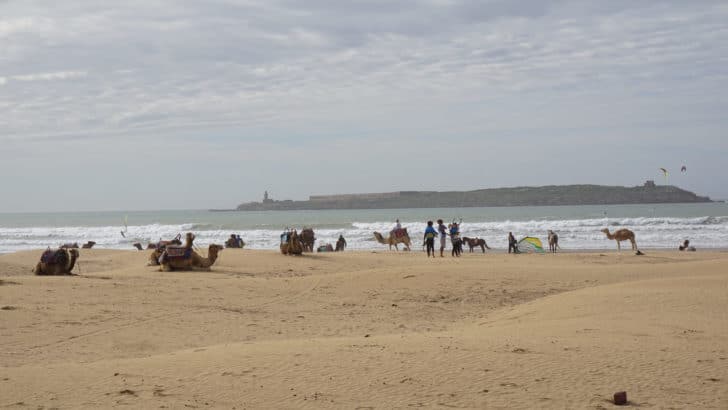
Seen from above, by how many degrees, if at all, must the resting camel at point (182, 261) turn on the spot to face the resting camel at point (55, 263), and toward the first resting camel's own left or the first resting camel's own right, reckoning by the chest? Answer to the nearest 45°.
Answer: approximately 135° to the first resting camel's own right

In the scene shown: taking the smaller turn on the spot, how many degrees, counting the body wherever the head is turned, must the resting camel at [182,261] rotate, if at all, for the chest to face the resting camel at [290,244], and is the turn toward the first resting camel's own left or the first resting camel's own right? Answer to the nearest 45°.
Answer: approximately 45° to the first resting camel's own left

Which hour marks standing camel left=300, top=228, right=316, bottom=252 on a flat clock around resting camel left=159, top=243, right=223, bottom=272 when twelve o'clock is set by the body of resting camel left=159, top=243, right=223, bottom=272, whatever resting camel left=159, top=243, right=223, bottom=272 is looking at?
standing camel left=300, top=228, right=316, bottom=252 is roughly at 10 o'clock from resting camel left=159, top=243, right=223, bottom=272.

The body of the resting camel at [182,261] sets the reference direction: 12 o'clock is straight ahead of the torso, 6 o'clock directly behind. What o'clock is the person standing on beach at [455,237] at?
The person standing on beach is roughly at 11 o'clock from the resting camel.

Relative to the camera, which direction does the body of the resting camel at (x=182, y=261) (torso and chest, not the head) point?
to the viewer's right
